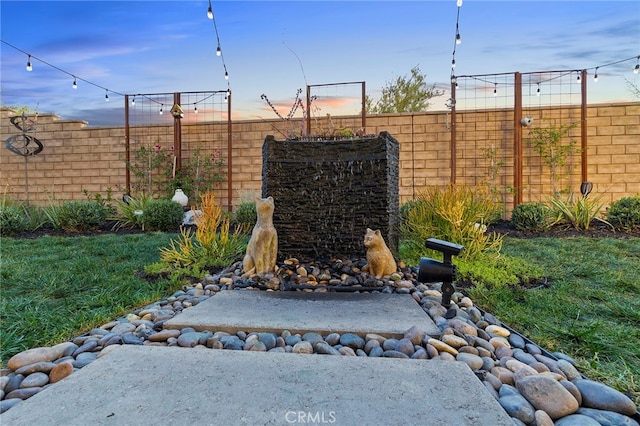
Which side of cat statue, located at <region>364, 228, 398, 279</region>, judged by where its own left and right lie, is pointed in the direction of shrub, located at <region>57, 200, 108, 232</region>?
right

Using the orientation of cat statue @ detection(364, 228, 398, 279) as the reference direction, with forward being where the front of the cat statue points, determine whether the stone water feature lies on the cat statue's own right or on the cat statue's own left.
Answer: on the cat statue's own right

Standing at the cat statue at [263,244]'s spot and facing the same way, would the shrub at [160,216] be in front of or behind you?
behind

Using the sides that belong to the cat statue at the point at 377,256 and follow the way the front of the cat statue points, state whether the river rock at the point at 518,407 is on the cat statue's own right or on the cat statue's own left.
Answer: on the cat statue's own left

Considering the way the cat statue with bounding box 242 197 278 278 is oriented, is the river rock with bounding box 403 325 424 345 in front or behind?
in front

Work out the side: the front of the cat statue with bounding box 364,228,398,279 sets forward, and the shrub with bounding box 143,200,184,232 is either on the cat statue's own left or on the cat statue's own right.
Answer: on the cat statue's own right

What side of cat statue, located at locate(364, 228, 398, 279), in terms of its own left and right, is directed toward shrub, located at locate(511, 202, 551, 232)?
back

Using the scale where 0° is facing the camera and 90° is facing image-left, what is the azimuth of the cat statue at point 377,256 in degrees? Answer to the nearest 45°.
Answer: approximately 45°

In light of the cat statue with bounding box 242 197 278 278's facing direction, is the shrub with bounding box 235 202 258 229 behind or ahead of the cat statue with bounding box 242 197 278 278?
behind

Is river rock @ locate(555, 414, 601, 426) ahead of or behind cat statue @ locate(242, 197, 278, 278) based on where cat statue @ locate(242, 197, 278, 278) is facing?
ahead

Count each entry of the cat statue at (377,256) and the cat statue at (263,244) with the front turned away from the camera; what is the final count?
0

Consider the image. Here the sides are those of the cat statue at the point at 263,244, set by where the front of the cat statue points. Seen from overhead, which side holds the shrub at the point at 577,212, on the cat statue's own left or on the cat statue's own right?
on the cat statue's own left

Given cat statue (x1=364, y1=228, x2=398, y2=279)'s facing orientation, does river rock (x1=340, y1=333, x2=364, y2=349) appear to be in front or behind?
in front

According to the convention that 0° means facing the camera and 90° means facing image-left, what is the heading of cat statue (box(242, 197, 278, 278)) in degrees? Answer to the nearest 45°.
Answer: approximately 315°

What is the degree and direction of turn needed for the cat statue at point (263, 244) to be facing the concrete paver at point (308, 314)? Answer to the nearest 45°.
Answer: approximately 45° to its right

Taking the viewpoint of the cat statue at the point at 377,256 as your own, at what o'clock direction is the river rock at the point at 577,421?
The river rock is roughly at 10 o'clock from the cat statue.
